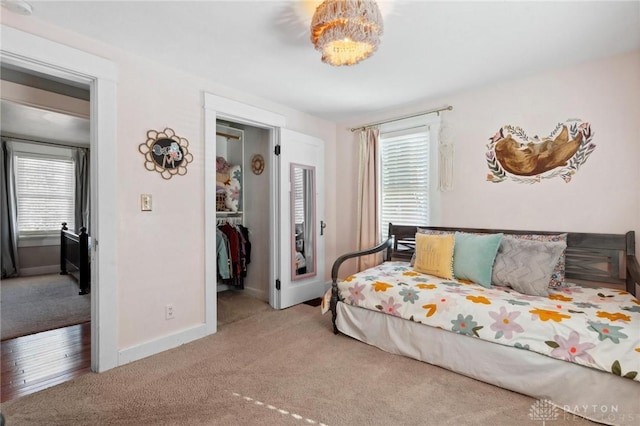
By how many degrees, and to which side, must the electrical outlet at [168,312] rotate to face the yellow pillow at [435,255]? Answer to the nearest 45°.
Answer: approximately 45° to its left

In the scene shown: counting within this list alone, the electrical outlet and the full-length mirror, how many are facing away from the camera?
0

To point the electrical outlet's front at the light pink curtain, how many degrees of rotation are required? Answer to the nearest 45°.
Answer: approximately 45° to its left

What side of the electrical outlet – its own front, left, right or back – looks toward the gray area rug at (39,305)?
back

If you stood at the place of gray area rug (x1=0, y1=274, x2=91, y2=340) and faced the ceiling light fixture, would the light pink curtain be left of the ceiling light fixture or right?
left

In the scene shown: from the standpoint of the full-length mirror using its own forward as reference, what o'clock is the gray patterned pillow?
The gray patterned pillow is roughly at 12 o'clock from the full-length mirror.

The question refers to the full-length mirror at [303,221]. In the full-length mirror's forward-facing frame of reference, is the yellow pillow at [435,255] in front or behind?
in front

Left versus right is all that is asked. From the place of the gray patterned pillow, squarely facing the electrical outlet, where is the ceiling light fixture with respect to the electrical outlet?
left

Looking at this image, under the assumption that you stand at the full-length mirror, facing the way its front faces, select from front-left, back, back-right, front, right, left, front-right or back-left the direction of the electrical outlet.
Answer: right

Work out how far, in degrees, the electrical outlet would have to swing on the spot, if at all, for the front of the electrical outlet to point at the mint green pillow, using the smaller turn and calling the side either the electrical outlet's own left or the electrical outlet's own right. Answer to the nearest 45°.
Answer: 0° — it already faces it
